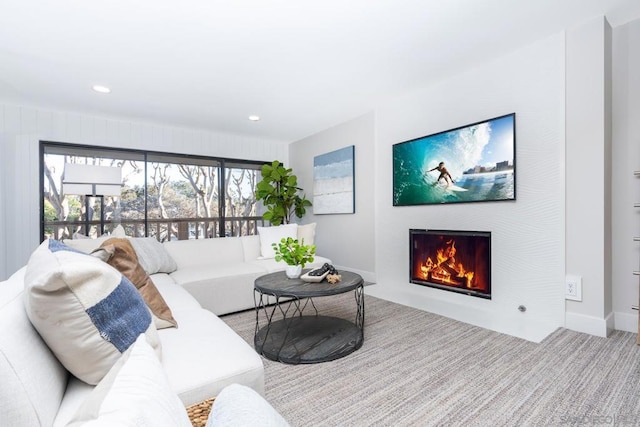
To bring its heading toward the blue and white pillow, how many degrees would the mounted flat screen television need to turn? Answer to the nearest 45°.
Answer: approximately 45° to its left

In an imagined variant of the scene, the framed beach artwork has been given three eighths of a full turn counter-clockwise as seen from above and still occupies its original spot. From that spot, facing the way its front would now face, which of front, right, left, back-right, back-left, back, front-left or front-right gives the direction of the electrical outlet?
front-right

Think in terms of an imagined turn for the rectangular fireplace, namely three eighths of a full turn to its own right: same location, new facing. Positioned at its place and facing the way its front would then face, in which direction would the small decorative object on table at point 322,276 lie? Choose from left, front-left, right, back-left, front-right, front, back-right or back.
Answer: back-left

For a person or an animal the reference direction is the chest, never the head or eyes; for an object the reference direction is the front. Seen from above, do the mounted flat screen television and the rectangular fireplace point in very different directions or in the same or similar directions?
same or similar directions

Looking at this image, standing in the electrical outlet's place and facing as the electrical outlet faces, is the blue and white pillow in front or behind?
in front

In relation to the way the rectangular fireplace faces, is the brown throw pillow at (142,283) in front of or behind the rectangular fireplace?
in front

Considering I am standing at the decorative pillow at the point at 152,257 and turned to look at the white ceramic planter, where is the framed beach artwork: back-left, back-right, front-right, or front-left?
front-left

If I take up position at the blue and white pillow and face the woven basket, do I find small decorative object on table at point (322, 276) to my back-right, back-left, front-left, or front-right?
front-left

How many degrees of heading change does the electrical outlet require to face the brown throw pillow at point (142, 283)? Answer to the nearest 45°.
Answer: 0° — it already faces it

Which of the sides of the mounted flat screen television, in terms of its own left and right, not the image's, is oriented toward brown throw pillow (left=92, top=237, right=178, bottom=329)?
front

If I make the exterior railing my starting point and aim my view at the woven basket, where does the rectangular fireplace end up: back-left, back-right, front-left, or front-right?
front-left

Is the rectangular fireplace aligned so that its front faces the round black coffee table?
yes

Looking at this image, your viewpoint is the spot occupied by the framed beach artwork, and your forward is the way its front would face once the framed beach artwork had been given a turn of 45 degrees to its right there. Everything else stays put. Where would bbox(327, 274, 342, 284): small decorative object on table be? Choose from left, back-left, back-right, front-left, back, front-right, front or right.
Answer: left

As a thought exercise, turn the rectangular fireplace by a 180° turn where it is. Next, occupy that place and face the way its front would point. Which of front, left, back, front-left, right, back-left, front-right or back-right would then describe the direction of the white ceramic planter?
back

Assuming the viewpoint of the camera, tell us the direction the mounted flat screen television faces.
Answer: facing the viewer and to the left of the viewer
